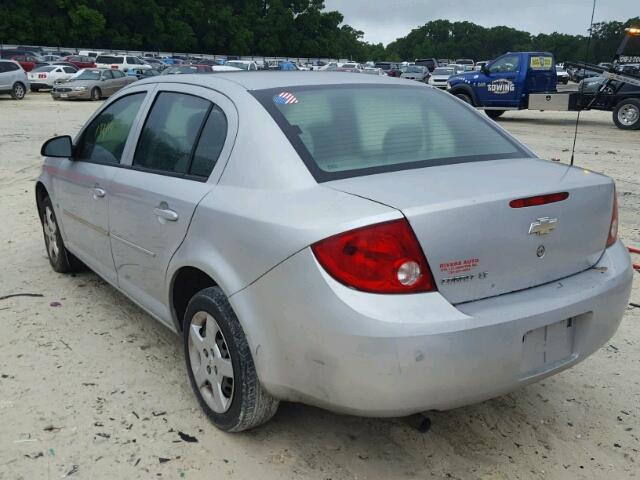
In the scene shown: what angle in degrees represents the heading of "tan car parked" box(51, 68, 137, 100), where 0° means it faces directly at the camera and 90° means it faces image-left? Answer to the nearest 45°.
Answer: approximately 45°

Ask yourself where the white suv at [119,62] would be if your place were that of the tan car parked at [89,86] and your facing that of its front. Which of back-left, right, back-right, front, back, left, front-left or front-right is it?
back-right

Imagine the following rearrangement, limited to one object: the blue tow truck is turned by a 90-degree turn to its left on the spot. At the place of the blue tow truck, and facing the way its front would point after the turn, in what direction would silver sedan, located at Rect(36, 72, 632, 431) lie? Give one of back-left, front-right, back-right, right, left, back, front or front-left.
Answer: front

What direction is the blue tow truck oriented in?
to the viewer's left

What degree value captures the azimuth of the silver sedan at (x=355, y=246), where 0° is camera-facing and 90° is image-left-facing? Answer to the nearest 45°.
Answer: approximately 135°

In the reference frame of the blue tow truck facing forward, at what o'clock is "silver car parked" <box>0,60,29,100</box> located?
The silver car parked is roughly at 12 o'clock from the blue tow truck.

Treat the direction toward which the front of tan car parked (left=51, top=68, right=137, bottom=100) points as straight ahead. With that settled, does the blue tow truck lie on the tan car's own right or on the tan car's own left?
on the tan car's own left
